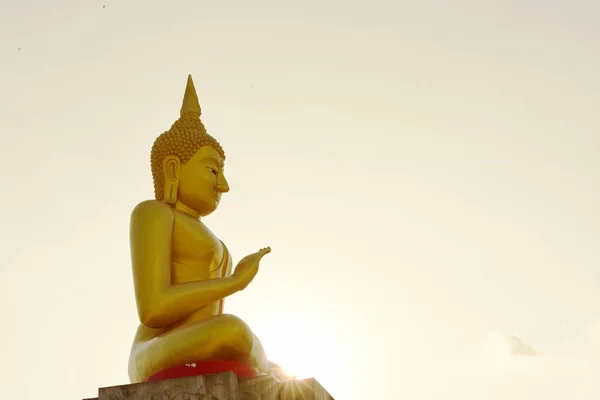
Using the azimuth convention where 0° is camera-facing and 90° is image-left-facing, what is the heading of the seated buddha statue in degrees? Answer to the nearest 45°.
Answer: approximately 270°
